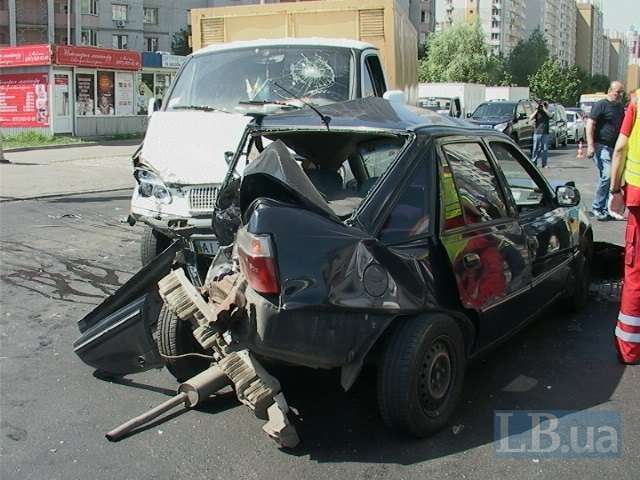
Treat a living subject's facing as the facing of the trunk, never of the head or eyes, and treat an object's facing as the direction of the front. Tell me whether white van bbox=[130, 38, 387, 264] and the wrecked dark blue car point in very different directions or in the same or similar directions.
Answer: very different directions

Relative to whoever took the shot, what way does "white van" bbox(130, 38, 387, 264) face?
facing the viewer and to the left of the viewer

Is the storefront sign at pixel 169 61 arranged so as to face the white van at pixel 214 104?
yes

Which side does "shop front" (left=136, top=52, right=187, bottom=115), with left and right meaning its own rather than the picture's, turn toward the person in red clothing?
front

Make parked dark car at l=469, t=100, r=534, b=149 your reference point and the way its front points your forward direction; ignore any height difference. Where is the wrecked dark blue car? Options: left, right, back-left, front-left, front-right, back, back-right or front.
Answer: front-left

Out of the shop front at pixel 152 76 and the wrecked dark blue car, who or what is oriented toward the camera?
the shop front

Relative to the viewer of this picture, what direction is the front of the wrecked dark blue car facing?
facing away from the viewer and to the right of the viewer

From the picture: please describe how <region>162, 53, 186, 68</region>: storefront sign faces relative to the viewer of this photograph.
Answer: facing the viewer

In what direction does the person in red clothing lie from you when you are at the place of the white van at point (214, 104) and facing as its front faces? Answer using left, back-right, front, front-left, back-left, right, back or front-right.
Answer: left

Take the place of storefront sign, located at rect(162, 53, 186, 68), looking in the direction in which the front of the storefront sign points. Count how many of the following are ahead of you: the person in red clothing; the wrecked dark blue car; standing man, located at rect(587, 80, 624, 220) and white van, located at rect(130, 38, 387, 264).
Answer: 4

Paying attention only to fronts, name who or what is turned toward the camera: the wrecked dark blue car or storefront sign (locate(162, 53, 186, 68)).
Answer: the storefront sign

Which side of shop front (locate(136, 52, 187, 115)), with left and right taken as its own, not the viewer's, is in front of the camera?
front

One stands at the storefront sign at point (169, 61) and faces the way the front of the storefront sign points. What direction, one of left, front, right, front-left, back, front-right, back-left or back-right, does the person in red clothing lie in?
front

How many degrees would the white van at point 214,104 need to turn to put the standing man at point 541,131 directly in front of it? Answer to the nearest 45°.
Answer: approximately 180°
